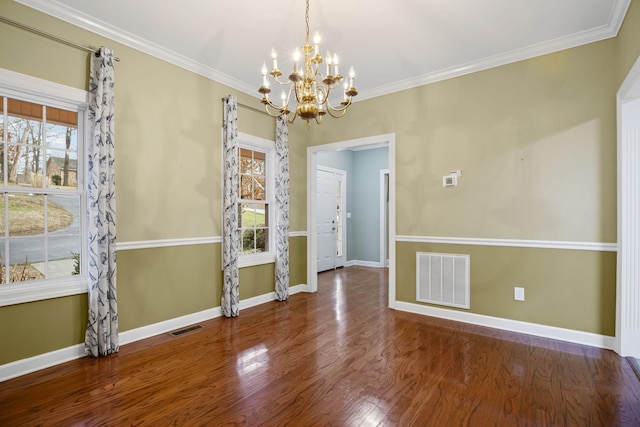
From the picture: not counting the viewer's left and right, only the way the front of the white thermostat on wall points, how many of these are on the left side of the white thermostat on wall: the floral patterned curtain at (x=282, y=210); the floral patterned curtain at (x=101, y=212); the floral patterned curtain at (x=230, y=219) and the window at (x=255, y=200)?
0

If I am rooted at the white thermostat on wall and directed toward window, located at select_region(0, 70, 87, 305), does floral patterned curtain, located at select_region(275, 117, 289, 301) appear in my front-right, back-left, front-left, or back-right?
front-right

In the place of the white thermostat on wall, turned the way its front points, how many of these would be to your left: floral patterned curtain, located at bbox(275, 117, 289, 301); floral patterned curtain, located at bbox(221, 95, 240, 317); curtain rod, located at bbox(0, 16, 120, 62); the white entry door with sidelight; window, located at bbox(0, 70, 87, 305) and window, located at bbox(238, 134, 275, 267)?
0

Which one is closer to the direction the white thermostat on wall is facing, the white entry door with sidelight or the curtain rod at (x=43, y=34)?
the curtain rod

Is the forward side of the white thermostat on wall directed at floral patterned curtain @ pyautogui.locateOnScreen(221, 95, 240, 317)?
no

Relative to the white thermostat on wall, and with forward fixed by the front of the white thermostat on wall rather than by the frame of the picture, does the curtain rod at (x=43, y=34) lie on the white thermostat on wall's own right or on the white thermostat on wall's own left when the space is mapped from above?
on the white thermostat on wall's own right

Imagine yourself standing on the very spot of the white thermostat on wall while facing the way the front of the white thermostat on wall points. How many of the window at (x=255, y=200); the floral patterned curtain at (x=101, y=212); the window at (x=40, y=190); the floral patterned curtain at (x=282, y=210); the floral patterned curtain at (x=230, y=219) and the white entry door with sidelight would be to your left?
0

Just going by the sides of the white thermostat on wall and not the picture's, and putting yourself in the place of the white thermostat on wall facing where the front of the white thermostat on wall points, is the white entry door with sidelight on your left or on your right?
on your right

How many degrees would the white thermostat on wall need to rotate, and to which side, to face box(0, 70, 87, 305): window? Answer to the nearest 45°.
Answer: approximately 45° to its right

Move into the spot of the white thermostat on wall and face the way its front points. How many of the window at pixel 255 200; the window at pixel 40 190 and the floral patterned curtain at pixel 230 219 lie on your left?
0

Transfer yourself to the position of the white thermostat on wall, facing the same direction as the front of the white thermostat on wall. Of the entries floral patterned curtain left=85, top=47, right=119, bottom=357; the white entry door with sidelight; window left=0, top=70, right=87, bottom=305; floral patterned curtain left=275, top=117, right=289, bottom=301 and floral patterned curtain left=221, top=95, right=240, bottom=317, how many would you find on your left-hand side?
0

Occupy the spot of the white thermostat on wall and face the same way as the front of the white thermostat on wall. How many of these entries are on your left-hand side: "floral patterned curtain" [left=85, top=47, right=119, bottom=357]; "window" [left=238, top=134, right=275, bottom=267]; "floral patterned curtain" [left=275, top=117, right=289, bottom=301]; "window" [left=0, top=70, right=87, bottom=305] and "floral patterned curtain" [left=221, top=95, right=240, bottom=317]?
0

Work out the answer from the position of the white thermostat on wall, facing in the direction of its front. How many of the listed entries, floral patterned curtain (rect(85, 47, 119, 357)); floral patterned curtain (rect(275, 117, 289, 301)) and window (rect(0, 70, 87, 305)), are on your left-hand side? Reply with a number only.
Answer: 0

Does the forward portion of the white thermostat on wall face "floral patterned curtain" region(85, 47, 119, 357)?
no

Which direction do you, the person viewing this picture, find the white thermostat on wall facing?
facing the viewer

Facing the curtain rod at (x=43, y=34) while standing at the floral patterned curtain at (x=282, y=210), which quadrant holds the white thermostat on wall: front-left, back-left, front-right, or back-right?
back-left

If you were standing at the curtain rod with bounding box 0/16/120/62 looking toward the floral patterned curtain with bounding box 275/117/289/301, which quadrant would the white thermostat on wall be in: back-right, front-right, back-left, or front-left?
front-right

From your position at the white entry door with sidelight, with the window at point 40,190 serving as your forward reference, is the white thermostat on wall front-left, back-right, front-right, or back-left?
front-left

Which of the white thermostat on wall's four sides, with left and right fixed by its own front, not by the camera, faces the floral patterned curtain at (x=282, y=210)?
right
